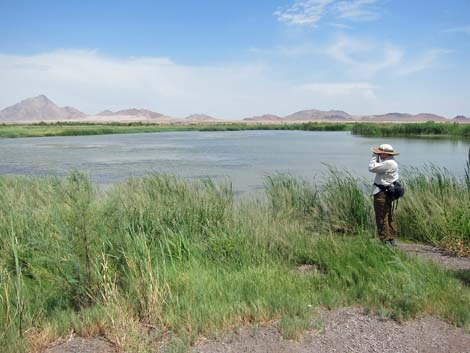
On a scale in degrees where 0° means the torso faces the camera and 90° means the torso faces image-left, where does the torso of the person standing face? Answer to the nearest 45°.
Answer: approximately 90°
